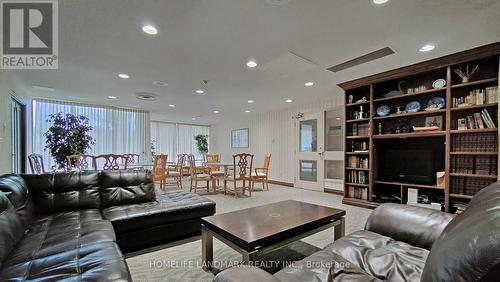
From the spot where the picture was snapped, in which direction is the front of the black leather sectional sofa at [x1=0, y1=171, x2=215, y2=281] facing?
facing the viewer and to the right of the viewer

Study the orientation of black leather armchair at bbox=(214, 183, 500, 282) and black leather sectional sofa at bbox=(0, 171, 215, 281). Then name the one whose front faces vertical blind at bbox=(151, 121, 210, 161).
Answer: black leather armchair at bbox=(214, 183, 500, 282)

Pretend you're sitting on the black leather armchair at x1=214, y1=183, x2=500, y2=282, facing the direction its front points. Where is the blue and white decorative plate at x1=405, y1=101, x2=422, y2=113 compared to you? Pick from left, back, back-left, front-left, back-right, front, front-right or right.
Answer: front-right

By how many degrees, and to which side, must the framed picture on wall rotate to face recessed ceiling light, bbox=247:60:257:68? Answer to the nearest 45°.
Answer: approximately 45° to its left

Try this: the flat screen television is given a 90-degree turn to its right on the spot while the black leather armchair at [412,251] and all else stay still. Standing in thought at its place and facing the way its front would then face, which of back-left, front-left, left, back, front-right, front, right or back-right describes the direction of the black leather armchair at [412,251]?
back-left

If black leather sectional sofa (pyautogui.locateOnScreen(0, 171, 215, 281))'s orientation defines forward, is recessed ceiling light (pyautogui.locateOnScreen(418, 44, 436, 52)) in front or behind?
in front

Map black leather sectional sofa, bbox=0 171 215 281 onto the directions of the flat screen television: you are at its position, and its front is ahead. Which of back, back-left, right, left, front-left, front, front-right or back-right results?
front

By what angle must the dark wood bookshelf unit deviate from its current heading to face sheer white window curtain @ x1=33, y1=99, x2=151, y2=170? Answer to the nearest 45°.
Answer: approximately 45° to its right

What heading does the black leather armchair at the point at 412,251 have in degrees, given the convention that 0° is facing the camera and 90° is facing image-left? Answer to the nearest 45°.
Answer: approximately 135°

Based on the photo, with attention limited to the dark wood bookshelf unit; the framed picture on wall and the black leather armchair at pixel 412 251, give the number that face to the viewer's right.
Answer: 0

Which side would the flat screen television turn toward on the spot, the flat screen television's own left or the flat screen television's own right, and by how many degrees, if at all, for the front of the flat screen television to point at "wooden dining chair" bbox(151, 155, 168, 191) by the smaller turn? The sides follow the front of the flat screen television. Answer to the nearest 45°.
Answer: approximately 45° to the flat screen television's own right

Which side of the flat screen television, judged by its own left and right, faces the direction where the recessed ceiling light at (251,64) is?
front

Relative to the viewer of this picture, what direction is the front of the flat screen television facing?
facing the viewer and to the left of the viewer

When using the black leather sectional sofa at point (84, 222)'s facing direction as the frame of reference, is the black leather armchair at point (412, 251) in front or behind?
in front

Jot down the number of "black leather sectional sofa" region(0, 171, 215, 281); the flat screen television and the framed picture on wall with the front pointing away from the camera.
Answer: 0
